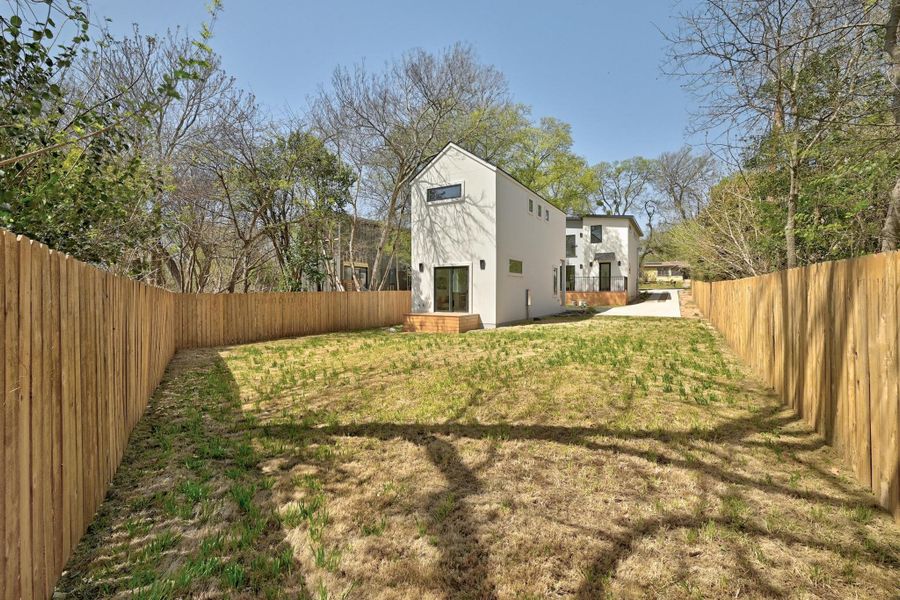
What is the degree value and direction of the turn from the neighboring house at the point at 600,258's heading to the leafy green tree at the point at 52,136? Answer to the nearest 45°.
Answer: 0° — it already faces it

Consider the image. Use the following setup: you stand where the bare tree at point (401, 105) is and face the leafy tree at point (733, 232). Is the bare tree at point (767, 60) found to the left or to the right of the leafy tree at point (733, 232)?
right

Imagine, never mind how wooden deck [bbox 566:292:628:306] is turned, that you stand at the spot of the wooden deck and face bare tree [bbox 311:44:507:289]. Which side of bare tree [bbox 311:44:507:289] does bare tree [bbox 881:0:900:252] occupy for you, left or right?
left

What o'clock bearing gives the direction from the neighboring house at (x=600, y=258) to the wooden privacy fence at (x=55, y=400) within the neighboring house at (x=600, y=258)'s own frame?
The wooden privacy fence is roughly at 12 o'clock from the neighboring house.

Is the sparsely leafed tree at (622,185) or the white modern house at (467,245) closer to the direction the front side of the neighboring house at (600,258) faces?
the white modern house

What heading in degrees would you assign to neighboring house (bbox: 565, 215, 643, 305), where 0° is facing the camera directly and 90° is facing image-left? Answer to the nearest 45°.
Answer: approximately 0°

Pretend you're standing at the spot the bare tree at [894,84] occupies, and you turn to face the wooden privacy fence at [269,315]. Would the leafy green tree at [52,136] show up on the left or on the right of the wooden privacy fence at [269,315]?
left

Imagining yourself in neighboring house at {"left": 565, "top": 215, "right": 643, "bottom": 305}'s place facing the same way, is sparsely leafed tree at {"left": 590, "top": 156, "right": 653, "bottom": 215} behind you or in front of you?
behind
